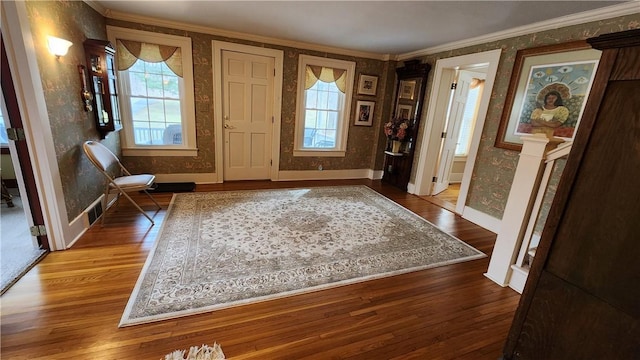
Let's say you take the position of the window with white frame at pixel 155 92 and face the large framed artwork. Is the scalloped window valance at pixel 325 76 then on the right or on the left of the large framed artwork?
left

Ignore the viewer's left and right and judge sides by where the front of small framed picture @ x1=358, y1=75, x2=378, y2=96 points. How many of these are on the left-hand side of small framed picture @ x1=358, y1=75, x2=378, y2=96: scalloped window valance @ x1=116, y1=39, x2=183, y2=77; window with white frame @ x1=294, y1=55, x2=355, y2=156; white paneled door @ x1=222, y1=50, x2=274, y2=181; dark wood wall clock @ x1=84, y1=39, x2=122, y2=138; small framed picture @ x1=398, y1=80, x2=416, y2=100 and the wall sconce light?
1

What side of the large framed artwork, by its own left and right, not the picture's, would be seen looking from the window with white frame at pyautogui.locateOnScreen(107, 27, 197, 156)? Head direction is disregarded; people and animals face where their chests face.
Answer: front

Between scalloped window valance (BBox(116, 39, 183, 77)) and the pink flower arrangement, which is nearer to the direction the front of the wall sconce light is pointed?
the pink flower arrangement

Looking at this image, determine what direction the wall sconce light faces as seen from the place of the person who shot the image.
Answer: facing the viewer and to the right of the viewer

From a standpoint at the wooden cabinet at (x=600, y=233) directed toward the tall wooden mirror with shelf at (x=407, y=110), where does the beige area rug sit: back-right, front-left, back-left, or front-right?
front-left

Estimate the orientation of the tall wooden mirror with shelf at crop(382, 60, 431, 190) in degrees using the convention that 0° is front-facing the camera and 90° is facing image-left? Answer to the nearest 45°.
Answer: approximately 45°

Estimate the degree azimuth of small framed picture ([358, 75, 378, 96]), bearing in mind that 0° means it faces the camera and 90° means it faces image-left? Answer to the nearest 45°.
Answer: approximately 0°

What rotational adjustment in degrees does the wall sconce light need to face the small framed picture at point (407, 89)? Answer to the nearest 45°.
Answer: approximately 45° to its left

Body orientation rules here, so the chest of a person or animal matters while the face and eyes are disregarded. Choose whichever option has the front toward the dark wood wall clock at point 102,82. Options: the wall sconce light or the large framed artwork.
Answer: the large framed artwork

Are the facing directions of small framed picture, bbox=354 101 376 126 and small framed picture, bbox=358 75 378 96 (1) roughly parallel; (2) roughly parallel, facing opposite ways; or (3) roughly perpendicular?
roughly parallel

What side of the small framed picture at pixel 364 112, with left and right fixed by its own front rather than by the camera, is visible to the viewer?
front

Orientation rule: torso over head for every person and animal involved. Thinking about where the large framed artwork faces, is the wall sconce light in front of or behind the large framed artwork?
in front

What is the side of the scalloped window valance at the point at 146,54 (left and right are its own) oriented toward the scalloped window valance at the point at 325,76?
left

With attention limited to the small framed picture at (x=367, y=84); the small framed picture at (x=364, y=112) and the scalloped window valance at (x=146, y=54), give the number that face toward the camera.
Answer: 3

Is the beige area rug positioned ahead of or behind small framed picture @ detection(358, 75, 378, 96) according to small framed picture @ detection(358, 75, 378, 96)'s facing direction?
ahead

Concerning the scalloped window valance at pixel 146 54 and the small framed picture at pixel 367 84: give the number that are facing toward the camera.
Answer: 2
